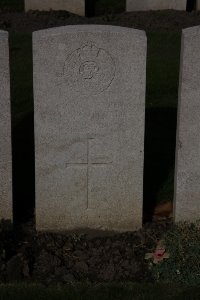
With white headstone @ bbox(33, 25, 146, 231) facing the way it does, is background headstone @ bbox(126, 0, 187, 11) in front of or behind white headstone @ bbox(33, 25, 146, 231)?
behind

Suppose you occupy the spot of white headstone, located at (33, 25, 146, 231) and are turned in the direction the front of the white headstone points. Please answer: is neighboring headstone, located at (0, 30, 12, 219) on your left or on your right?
on your right

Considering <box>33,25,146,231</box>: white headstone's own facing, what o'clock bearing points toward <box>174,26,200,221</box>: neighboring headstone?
The neighboring headstone is roughly at 9 o'clock from the white headstone.

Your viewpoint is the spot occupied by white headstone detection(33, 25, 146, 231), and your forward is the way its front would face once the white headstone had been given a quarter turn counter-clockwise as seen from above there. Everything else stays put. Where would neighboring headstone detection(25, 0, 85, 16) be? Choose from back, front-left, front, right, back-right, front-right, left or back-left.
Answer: left

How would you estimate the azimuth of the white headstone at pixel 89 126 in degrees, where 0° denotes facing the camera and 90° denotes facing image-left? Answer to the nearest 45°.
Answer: approximately 0°
